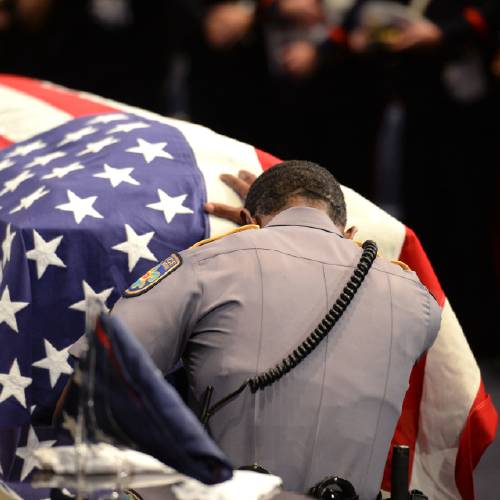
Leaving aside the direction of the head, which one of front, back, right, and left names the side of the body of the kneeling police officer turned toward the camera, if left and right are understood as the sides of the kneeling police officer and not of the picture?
back

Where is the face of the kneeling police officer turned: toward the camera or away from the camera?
away from the camera

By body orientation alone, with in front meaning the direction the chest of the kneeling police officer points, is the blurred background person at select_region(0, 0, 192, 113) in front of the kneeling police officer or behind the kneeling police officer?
in front
